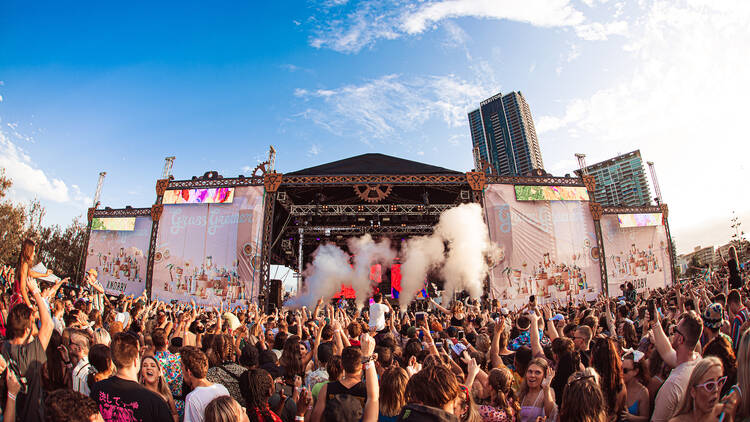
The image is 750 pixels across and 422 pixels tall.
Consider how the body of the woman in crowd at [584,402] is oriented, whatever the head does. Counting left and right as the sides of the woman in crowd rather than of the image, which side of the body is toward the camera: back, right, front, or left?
back

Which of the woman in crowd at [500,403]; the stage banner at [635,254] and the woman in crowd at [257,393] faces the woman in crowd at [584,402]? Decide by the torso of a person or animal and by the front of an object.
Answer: the stage banner

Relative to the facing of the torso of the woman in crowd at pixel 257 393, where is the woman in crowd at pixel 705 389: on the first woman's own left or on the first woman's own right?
on the first woman's own right

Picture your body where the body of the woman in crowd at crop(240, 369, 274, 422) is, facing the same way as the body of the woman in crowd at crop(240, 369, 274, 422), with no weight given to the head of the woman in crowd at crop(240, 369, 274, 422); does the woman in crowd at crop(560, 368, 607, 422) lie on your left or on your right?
on your right

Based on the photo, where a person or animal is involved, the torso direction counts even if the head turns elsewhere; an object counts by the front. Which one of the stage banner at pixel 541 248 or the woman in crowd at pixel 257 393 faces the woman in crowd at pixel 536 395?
the stage banner

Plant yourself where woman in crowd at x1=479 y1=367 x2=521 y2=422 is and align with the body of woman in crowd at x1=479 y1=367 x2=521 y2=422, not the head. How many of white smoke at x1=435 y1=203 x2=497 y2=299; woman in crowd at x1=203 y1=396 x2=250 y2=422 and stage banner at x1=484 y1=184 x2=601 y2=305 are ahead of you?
2

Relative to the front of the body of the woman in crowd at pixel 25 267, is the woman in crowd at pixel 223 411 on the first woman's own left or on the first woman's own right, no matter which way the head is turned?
on the first woman's own right

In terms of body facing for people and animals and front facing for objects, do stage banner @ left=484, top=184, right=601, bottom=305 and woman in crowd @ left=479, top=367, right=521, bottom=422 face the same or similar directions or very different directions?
very different directions

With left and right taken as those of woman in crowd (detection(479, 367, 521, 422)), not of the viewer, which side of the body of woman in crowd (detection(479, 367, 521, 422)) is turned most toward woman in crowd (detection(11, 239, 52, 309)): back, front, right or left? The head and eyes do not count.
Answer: left

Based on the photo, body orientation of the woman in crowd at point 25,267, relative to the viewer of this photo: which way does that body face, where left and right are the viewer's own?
facing to the right of the viewer
